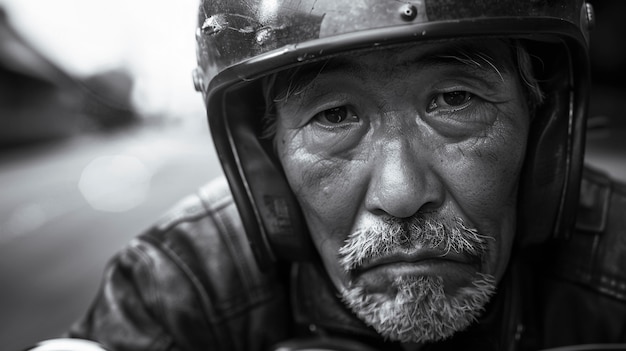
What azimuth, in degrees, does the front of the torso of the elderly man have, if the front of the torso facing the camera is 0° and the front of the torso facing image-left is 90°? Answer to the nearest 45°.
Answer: approximately 0°
